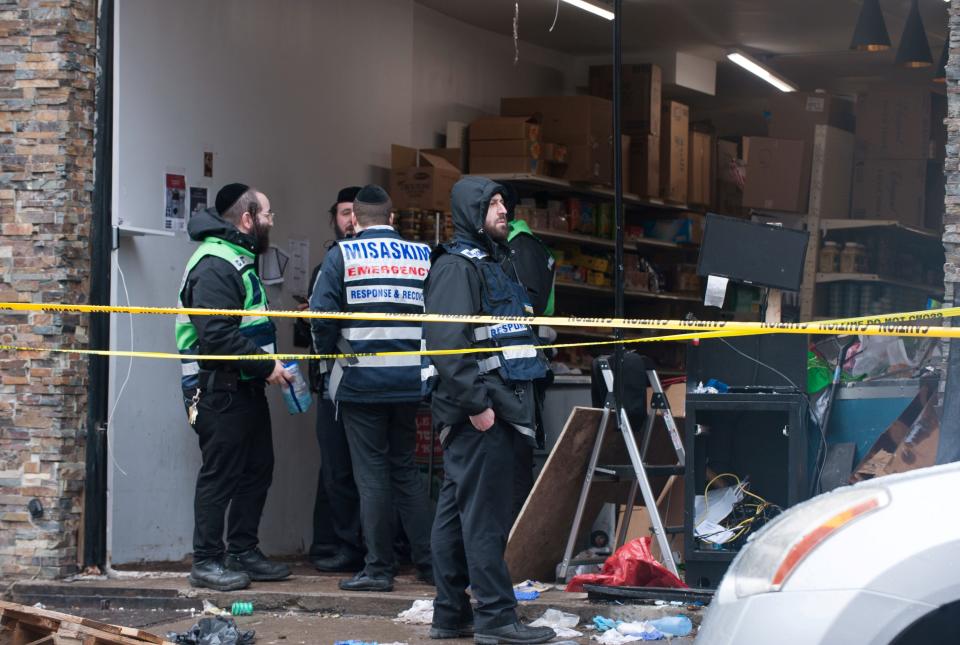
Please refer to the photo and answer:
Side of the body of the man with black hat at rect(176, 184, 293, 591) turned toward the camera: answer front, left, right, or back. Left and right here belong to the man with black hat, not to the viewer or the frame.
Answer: right

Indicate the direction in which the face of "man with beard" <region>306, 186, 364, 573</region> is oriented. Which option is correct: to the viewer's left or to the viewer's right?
to the viewer's right

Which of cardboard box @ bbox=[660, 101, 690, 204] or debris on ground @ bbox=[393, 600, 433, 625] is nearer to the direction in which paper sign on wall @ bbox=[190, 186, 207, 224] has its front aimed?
the debris on ground

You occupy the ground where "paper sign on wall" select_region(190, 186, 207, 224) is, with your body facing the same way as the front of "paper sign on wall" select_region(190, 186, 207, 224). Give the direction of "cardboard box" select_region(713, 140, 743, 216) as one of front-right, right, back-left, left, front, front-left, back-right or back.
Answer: left

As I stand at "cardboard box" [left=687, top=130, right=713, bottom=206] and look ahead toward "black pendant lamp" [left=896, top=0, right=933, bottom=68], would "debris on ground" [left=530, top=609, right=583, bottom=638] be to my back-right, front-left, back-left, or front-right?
front-right

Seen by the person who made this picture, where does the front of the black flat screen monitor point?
facing the viewer

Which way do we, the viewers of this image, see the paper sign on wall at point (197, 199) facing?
facing the viewer and to the right of the viewer

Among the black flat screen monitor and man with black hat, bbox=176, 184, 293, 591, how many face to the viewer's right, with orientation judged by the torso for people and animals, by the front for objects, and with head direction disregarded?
1

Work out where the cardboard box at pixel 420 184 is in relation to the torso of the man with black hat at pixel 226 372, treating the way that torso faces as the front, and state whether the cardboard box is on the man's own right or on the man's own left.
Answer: on the man's own left

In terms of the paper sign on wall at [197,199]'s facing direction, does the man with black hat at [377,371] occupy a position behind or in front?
in front

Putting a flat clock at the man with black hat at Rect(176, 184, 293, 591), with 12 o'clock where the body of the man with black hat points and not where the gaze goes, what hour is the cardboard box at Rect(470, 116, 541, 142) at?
The cardboard box is roughly at 10 o'clock from the man with black hat.

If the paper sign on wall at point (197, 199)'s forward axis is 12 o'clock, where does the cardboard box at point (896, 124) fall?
The cardboard box is roughly at 10 o'clock from the paper sign on wall.

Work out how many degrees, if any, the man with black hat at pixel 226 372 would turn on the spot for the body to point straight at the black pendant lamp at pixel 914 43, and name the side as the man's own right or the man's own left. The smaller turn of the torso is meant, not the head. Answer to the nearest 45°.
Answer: approximately 45° to the man's own left

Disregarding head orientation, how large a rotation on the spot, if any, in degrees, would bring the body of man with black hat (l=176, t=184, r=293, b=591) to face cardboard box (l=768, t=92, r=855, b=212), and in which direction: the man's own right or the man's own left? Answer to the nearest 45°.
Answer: approximately 45° to the man's own left

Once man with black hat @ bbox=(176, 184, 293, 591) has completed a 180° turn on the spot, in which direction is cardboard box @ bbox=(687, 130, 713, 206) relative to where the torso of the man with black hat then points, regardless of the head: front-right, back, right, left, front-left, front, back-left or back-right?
back-right
